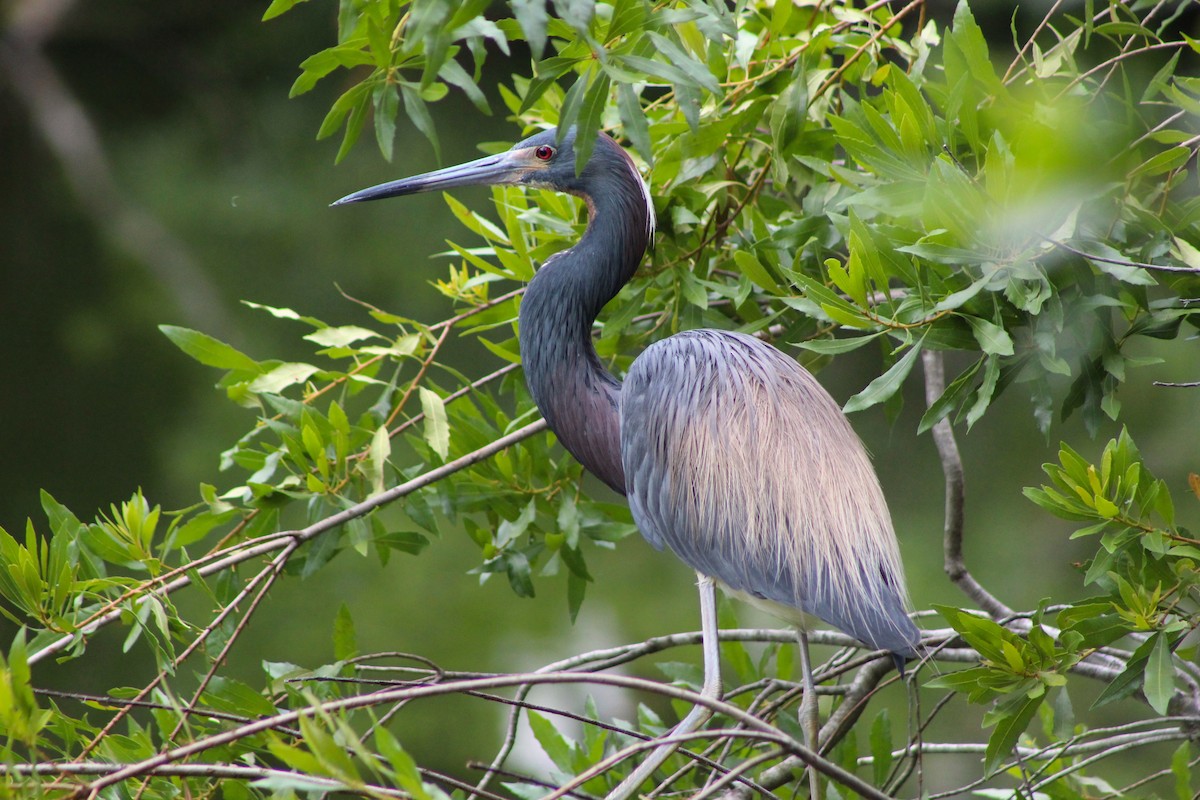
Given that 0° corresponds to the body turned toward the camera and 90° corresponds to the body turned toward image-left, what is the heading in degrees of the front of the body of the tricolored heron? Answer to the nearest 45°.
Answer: approximately 90°

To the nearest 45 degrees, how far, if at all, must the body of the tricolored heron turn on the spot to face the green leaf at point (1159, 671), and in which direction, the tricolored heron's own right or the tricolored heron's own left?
approximately 135° to the tricolored heron's own left
